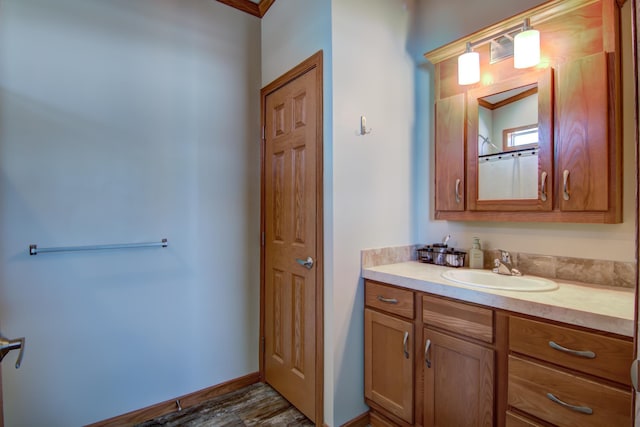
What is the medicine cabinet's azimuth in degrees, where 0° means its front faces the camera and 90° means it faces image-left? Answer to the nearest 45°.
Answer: approximately 45°

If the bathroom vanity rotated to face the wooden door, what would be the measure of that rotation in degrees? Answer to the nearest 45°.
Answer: approximately 45° to its right

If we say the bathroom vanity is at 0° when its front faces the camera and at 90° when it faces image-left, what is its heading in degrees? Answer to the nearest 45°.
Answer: approximately 45°
